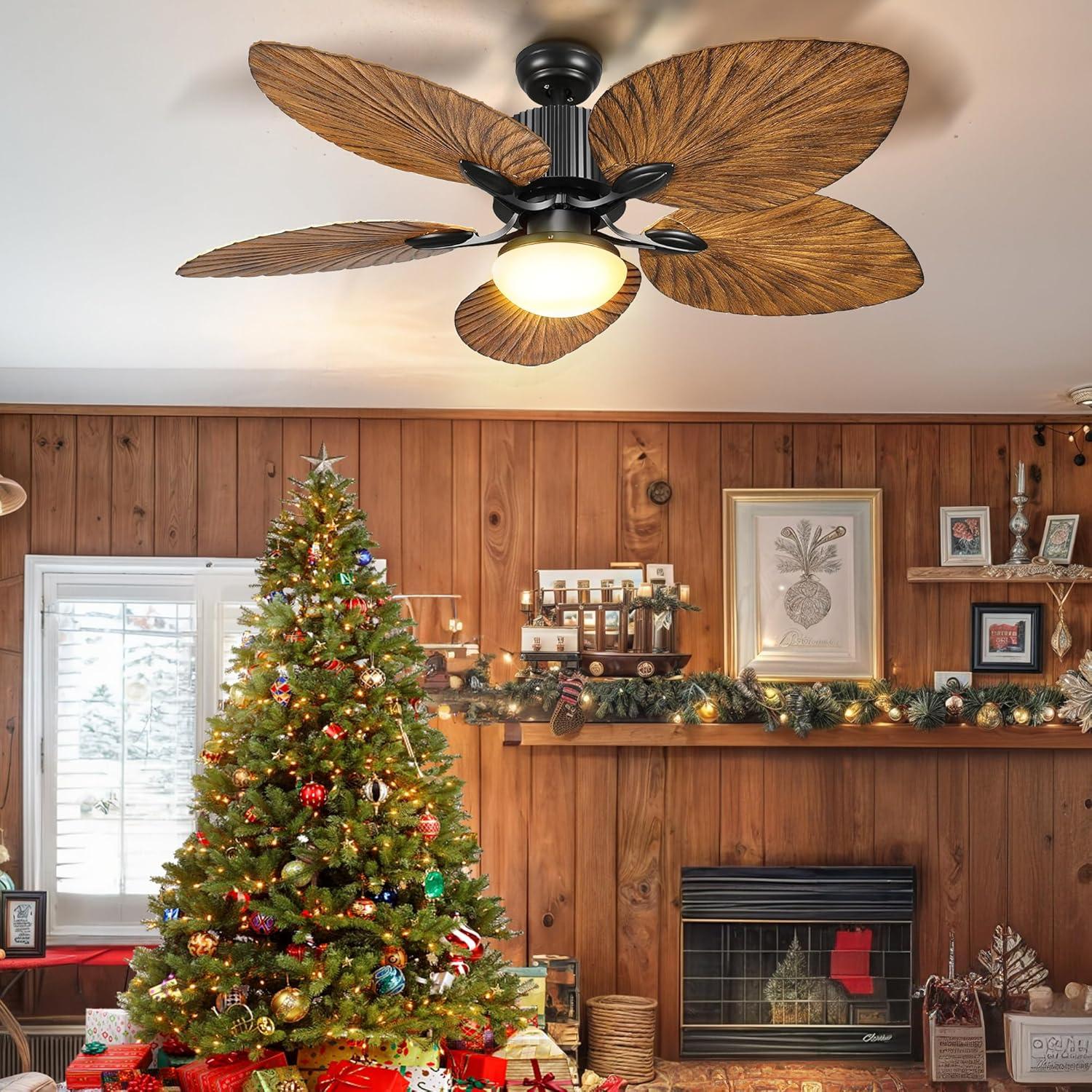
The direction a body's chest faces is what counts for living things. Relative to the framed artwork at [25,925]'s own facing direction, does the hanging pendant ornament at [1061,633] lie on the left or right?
on its left

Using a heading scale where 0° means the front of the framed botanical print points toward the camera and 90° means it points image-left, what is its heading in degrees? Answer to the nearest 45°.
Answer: approximately 0°
